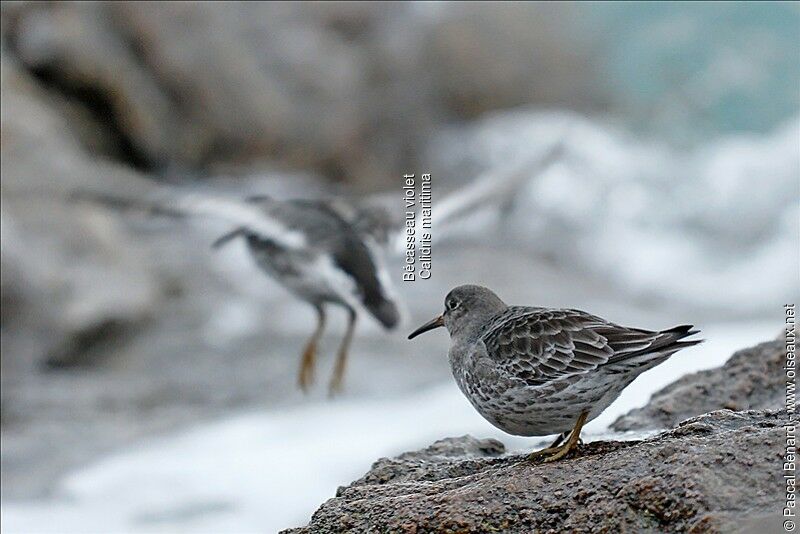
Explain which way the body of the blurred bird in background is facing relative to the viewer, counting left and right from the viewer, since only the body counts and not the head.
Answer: facing away from the viewer and to the left of the viewer

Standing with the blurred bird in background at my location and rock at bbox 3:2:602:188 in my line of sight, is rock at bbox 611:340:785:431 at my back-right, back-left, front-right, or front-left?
back-right

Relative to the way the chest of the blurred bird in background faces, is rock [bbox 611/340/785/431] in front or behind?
behind
